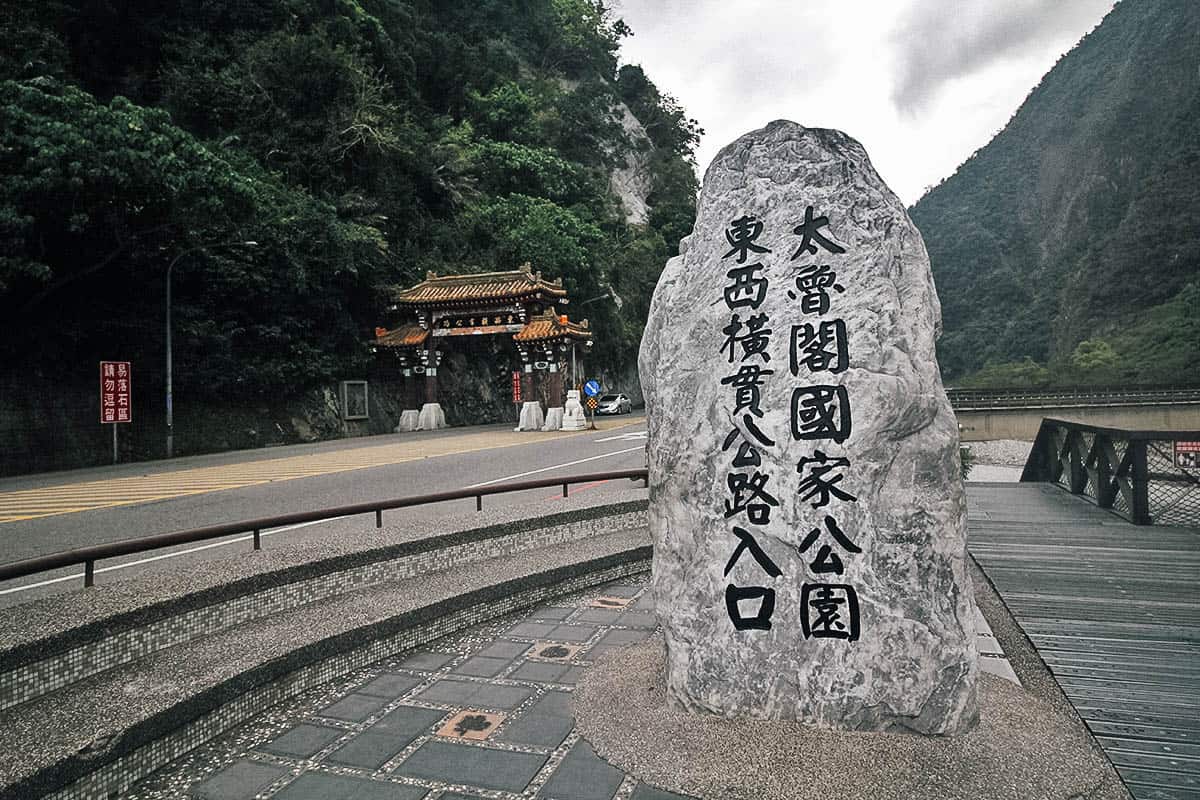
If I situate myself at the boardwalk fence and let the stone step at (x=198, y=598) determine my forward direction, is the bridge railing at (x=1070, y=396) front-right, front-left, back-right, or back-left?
back-right

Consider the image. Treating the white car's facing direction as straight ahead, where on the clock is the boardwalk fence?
The boardwalk fence is roughly at 10 o'clock from the white car.

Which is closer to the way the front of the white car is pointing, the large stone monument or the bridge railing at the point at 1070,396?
the large stone monument

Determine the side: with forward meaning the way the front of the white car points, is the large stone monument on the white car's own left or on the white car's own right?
on the white car's own left

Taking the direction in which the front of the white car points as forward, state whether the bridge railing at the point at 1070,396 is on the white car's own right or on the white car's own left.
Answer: on the white car's own left

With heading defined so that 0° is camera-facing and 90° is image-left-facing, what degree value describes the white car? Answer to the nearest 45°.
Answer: approximately 45°

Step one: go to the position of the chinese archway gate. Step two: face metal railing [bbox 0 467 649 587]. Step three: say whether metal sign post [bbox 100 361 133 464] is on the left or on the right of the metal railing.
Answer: right

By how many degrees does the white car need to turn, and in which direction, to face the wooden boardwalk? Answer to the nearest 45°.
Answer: approximately 45° to its left
